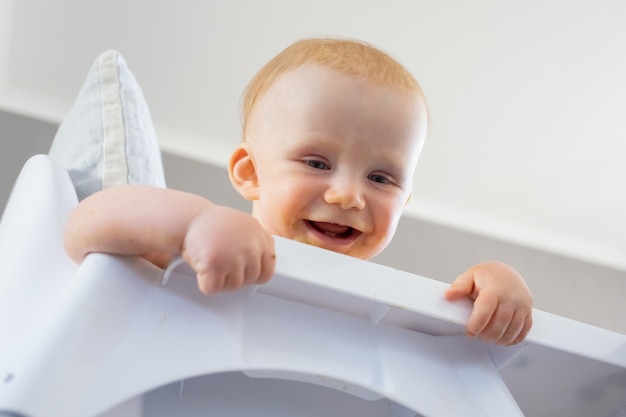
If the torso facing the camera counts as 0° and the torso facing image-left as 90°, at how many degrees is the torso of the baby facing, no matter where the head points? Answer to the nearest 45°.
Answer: approximately 0°
